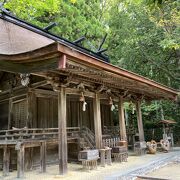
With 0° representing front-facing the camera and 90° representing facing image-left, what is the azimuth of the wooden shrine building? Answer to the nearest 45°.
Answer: approximately 315°
